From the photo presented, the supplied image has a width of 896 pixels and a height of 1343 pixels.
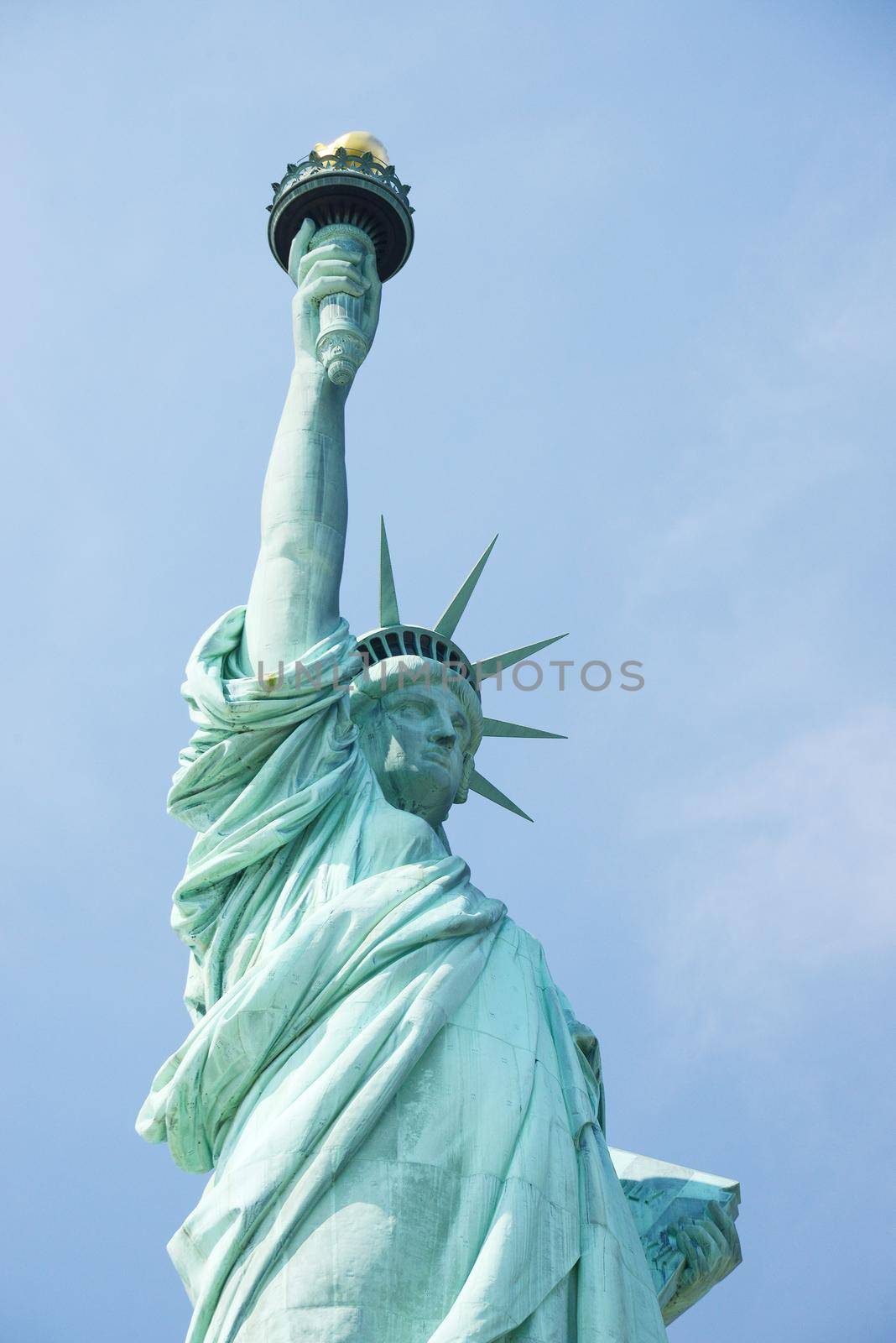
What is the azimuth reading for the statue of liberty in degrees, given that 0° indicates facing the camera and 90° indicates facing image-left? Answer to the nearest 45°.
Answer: approximately 315°
